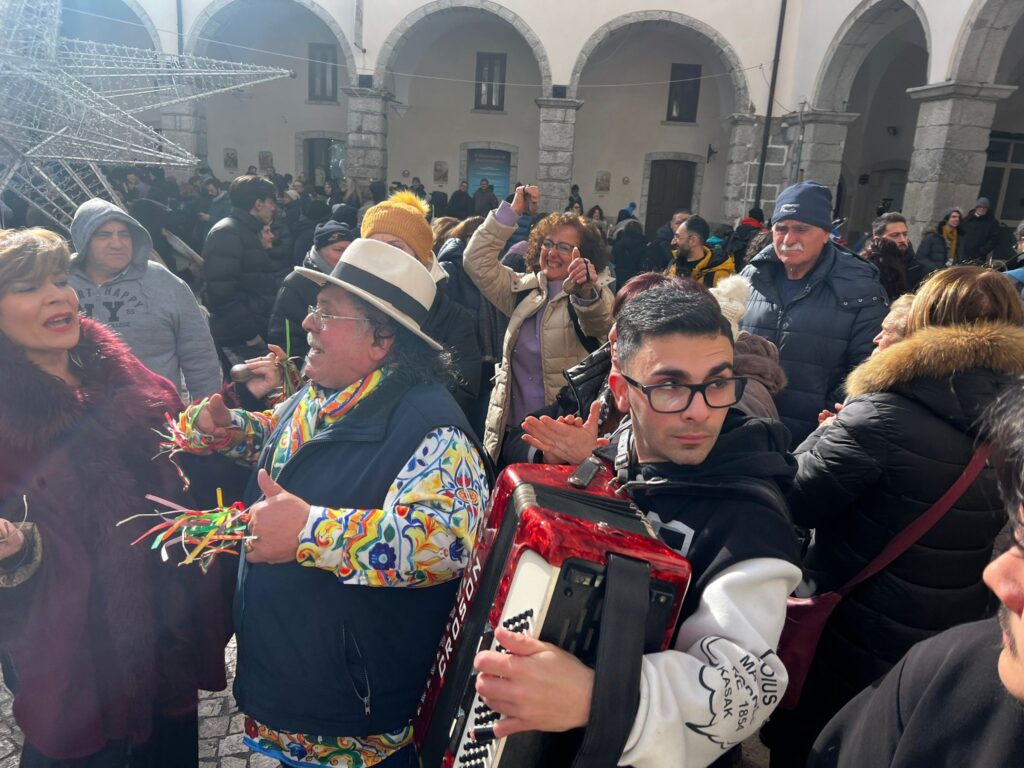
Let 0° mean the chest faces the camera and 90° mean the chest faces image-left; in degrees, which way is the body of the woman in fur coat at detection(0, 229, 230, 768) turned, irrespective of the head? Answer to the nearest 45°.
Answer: approximately 315°

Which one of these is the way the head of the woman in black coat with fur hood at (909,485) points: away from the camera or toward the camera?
away from the camera

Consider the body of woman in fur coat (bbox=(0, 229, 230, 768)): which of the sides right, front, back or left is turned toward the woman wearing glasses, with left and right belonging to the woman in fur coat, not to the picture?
left

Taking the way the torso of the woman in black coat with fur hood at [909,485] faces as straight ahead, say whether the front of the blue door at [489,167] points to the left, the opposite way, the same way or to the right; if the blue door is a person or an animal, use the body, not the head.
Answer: the opposite way

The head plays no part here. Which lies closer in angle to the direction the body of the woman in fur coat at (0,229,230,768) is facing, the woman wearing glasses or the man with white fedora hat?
the man with white fedora hat

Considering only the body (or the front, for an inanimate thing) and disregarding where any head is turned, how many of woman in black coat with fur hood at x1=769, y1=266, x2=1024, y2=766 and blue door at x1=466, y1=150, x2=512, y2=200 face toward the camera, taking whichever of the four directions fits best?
1

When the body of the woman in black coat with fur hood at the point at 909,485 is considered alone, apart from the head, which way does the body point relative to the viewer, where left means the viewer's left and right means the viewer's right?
facing away from the viewer and to the left of the viewer

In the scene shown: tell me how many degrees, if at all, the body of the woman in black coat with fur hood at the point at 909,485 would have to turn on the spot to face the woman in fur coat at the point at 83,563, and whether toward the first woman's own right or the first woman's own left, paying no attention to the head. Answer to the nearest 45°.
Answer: approximately 90° to the first woman's own left

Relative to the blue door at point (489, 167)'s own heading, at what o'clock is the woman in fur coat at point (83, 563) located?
The woman in fur coat is roughly at 12 o'clock from the blue door.

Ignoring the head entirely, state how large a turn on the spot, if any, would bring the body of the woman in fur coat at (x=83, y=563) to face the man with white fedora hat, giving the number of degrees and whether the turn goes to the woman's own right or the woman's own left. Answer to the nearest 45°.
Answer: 0° — they already face them

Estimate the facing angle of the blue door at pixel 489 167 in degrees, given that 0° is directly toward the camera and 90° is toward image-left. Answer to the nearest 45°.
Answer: approximately 0°
